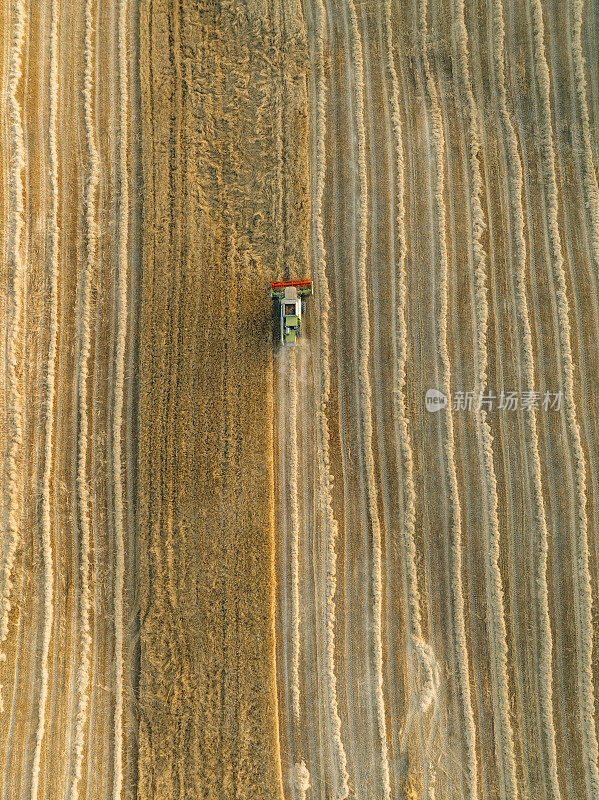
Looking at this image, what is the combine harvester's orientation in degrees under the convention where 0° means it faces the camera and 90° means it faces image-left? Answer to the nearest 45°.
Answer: approximately 180°
